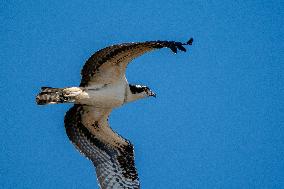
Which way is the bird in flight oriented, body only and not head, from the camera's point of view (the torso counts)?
to the viewer's right
